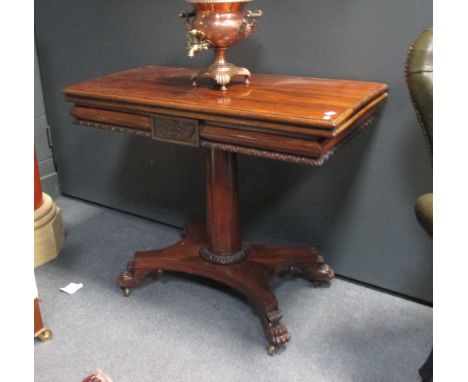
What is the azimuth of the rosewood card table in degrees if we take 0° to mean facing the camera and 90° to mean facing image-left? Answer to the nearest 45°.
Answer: approximately 45°
